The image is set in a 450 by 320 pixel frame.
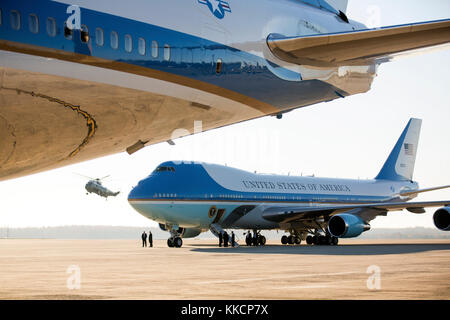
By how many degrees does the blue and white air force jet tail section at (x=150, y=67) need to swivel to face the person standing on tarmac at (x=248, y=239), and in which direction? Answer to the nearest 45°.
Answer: approximately 135° to its right

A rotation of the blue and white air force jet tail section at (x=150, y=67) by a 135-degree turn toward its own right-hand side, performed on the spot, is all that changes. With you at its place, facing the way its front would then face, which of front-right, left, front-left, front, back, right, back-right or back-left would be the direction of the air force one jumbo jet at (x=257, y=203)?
front

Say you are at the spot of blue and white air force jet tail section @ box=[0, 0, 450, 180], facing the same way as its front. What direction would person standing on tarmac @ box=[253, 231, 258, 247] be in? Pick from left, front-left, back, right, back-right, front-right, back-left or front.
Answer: back-right

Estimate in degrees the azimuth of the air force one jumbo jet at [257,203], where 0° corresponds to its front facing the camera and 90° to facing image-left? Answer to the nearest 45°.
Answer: approximately 45°
